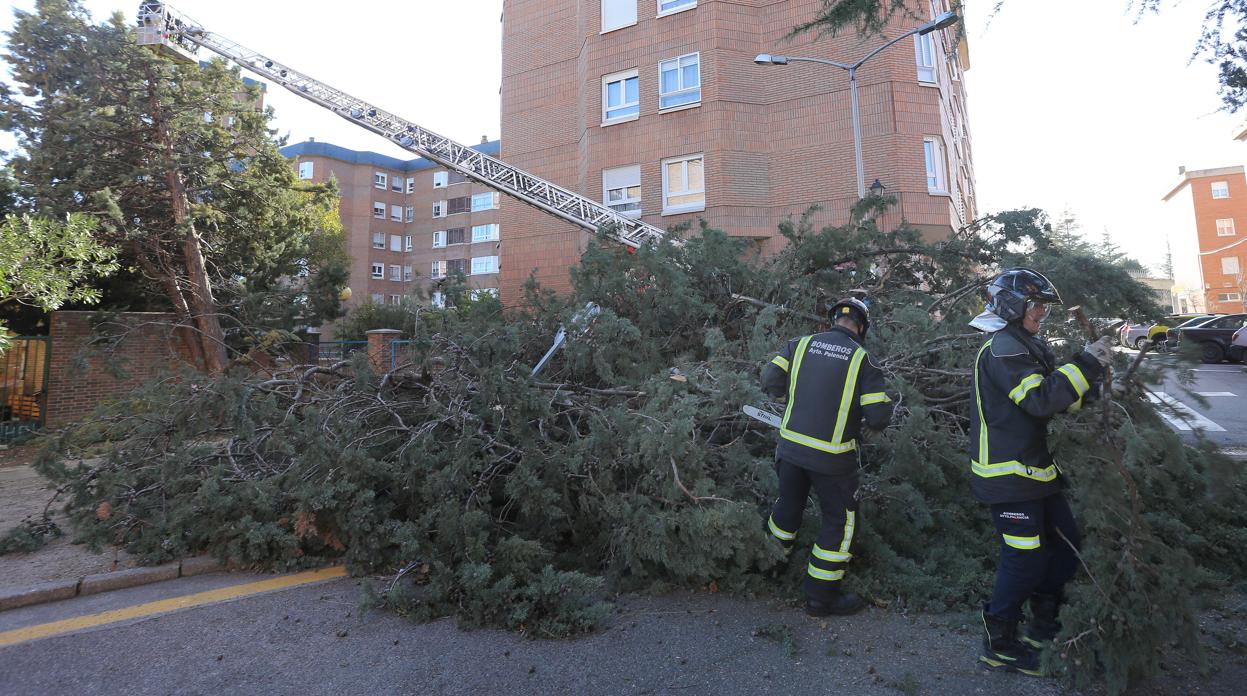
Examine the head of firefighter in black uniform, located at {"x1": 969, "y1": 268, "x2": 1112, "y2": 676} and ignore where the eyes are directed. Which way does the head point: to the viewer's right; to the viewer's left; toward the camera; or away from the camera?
to the viewer's right

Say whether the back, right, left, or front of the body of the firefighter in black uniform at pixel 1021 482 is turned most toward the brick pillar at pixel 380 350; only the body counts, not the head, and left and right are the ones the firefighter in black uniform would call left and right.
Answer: back

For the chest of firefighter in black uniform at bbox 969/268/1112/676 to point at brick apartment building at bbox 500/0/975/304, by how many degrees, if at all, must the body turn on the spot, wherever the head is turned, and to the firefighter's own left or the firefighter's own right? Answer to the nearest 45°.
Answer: approximately 135° to the firefighter's own left

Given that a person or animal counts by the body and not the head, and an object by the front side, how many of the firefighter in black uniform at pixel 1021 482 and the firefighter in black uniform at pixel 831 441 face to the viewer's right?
1

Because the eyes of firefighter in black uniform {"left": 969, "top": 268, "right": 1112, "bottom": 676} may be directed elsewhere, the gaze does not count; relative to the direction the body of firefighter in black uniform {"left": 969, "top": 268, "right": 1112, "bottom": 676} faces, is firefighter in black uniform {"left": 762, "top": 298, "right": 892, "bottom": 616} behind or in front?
behind

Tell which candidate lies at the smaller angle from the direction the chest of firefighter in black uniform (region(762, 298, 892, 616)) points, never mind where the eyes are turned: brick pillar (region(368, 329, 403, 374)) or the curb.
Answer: the brick pillar

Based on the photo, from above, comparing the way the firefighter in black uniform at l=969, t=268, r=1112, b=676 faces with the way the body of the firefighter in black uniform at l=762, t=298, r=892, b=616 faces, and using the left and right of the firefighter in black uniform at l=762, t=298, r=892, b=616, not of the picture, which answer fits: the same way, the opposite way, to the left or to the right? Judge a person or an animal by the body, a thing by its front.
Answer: to the right

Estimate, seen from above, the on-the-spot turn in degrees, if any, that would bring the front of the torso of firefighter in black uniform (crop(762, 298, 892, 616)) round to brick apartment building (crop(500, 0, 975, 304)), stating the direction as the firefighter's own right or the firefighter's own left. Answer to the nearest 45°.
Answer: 0° — they already face it

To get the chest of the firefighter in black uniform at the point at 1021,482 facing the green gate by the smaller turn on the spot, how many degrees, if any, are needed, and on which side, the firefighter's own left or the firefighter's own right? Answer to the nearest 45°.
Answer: approximately 180°

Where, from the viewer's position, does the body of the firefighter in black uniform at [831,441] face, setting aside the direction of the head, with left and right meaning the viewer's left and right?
facing away from the viewer

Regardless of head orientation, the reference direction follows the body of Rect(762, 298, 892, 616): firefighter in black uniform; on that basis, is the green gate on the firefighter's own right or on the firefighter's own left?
on the firefighter's own left

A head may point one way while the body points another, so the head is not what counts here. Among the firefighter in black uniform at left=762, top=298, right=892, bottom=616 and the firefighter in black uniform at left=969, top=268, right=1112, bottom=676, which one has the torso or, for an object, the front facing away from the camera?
the firefighter in black uniform at left=762, top=298, right=892, bottom=616

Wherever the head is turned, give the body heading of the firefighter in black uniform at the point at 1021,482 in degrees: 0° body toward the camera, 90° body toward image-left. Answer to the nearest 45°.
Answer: approximately 270°

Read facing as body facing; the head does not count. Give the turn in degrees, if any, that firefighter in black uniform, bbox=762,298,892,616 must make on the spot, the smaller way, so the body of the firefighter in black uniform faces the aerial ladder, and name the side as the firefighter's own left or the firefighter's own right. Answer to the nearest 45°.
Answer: approximately 45° to the firefighter's own left

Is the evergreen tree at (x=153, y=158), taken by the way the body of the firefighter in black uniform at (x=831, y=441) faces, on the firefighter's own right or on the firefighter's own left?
on the firefighter's own left
